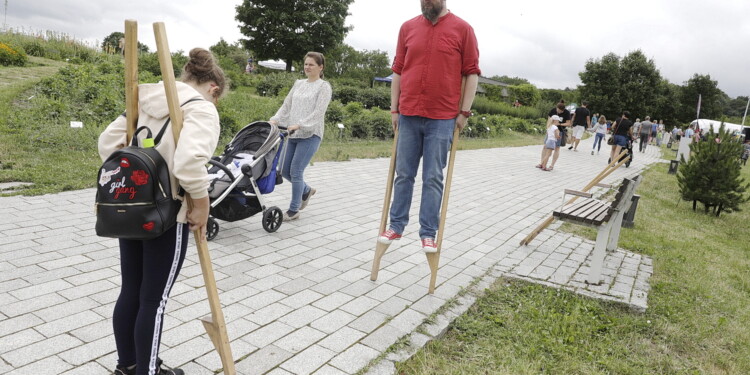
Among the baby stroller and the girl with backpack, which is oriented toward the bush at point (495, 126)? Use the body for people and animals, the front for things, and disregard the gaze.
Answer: the girl with backpack

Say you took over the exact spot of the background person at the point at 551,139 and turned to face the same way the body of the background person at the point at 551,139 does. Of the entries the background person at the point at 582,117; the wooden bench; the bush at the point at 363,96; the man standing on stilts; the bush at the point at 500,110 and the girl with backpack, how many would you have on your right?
3

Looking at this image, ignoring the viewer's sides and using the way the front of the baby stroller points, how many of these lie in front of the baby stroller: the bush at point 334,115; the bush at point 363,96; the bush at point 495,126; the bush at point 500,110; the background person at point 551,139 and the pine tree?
0

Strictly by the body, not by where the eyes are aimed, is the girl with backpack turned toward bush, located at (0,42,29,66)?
no

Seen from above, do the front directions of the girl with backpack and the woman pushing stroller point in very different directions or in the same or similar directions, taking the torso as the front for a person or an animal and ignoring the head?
very different directions

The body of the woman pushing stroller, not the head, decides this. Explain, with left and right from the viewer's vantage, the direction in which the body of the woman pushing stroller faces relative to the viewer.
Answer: facing the viewer and to the left of the viewer

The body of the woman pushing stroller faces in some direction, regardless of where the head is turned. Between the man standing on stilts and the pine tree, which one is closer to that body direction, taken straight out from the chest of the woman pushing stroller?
the man standing on stilts

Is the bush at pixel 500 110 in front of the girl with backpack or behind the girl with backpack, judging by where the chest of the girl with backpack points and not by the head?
in front

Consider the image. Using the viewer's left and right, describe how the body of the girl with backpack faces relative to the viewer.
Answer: facing away from the viewer and to the right of the viewer

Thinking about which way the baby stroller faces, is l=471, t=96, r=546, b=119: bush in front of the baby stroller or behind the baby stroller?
behind

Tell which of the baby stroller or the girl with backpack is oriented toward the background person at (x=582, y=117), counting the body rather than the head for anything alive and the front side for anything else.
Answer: the girl with backpack
